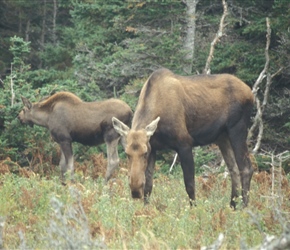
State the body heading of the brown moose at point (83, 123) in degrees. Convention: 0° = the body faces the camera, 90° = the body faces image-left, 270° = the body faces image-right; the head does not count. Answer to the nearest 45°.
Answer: approximately 90°

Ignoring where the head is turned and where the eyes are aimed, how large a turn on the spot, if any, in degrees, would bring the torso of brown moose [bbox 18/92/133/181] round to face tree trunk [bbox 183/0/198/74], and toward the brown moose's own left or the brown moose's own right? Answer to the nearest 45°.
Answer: approximately 135° to the brown moose's own right

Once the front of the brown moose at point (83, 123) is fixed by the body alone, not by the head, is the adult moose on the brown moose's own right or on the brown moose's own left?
on the brown moose's own left
